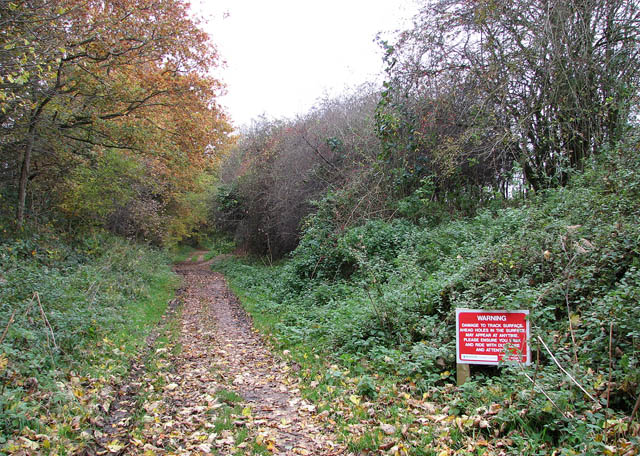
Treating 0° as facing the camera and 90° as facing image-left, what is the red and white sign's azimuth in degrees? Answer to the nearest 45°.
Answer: approximately 0°

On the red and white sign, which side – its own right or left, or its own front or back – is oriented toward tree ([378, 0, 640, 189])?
back
